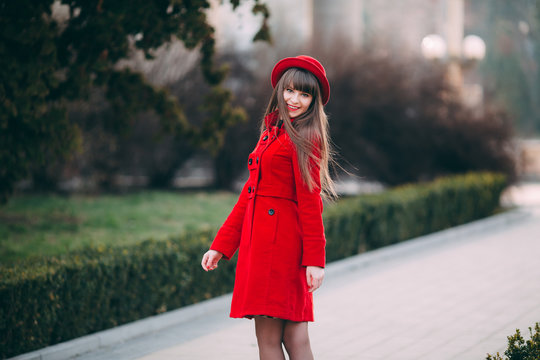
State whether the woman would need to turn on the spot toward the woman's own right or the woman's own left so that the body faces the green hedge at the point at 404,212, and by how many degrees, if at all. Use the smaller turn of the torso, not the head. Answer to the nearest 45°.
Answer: approximately 135° to the woman's own right

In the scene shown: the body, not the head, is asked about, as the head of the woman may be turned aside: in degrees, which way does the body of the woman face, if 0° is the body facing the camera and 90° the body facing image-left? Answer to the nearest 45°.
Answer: approximately 45°

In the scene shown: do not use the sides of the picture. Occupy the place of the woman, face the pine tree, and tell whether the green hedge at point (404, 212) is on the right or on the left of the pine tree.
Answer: right
